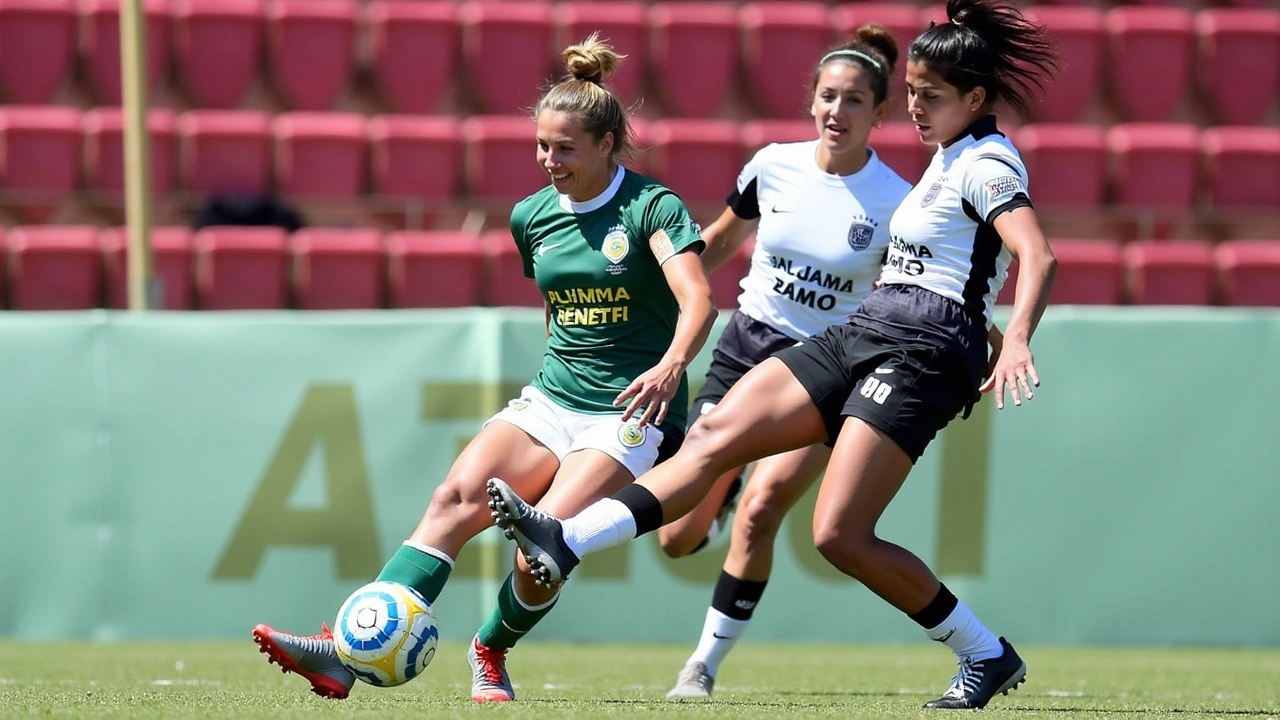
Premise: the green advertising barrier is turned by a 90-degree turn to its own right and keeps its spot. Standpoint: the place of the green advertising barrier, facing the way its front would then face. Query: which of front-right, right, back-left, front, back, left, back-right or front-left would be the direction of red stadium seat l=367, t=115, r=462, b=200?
right

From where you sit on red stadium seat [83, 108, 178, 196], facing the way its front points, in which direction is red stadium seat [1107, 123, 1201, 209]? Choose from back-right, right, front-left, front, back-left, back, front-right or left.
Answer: left

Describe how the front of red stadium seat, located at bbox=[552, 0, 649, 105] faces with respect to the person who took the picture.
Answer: facing the viewer

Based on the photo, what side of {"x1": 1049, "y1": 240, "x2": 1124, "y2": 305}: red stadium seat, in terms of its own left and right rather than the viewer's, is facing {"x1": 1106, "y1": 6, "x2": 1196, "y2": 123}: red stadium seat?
back

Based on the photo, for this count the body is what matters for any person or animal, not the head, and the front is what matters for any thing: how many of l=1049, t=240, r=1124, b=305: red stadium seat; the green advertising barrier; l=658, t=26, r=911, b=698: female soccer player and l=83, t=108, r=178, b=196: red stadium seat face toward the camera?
4

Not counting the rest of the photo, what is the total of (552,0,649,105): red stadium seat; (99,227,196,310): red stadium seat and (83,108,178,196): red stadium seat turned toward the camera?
3

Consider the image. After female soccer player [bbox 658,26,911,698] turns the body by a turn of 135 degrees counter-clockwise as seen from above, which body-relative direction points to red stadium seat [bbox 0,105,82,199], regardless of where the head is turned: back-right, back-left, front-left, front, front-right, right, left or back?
left

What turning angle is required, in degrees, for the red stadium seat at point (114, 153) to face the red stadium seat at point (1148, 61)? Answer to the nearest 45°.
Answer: approximately 90° to its left

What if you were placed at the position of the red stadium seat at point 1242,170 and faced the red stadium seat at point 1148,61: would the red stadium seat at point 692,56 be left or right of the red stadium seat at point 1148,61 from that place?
left

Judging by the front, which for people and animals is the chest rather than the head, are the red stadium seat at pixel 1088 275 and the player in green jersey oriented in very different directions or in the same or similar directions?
same or similar directions

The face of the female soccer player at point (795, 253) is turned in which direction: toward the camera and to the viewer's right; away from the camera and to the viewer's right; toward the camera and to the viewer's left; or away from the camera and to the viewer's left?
toward the camera and to the viewer's left

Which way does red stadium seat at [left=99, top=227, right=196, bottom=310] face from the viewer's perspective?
toward the camera

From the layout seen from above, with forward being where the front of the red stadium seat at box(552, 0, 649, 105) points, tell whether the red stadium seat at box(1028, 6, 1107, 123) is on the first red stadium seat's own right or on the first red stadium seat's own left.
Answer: on the first red stadium seat's own left

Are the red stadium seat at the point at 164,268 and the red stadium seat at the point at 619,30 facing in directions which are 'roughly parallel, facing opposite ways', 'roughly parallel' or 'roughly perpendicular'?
roughly parallel

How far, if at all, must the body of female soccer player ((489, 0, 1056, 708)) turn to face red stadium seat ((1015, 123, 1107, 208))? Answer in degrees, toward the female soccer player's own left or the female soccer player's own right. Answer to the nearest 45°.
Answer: approximately 135° to the female soccer player's own right

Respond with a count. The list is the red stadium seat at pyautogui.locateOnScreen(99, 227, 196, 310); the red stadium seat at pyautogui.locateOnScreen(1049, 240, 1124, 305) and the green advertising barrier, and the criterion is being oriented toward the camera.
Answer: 3

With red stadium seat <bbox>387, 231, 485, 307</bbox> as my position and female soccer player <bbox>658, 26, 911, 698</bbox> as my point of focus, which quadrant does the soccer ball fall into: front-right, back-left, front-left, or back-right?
front-right

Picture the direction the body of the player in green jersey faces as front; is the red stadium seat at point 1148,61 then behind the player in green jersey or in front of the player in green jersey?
behind

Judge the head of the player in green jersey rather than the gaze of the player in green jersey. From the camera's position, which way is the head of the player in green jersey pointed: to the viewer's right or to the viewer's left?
to the viewer's left

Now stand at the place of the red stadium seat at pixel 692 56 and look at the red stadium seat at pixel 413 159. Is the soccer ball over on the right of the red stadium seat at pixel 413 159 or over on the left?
left
